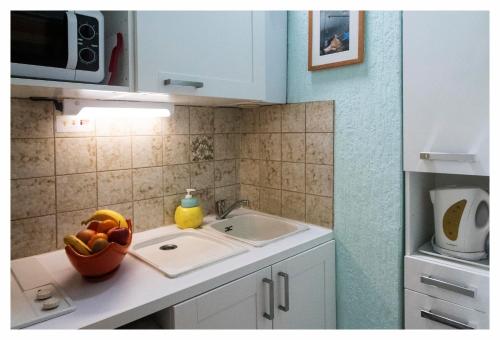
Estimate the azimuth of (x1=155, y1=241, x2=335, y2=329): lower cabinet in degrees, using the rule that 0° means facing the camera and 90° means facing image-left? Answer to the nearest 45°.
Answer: approximately 315°

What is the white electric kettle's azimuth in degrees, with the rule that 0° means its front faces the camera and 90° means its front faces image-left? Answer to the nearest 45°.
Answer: approximately 90°

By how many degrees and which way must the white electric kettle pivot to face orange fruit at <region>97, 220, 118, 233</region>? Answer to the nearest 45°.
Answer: approximately 45° to its left

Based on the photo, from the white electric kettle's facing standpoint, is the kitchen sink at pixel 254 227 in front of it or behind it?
in front
